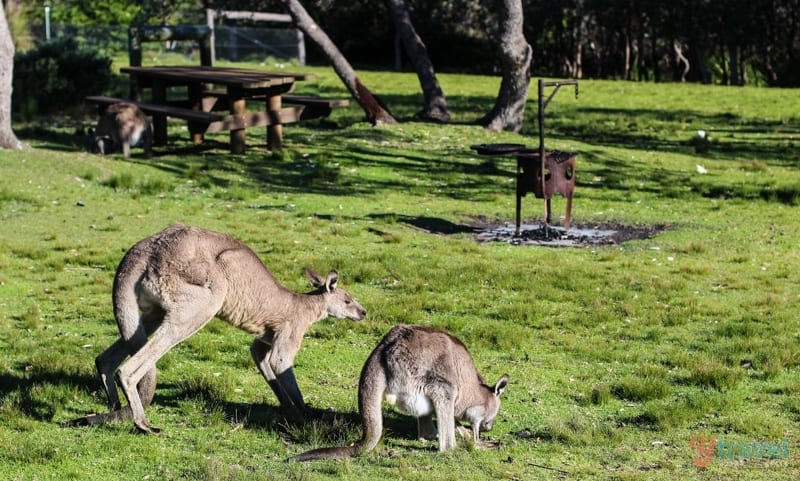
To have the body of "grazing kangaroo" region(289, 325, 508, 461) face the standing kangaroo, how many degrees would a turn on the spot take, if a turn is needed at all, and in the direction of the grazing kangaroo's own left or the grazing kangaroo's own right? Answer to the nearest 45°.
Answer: approximately 135° to the grazing kangaroo's own left

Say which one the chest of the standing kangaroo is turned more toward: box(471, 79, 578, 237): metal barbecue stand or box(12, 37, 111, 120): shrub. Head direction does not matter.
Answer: the metal barbecue stand

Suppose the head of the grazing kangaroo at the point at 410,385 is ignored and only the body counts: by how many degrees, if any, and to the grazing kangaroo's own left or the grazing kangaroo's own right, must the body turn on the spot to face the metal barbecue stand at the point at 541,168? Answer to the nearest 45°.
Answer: approximately 90° to the grazing kangaroo's own left

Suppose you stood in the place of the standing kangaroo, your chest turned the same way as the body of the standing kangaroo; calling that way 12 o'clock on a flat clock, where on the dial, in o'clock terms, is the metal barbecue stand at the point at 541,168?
The metal barbecue stand is roughly at 10 o'clock from the standing kangaroo.

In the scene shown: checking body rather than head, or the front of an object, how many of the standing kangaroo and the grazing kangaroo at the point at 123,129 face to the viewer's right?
1

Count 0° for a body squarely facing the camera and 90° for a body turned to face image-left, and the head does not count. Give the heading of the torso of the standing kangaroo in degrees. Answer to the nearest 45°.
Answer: approximately 270°

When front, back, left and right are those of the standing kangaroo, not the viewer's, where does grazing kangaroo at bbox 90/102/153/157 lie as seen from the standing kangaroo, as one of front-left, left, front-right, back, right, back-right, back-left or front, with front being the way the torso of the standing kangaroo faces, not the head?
left

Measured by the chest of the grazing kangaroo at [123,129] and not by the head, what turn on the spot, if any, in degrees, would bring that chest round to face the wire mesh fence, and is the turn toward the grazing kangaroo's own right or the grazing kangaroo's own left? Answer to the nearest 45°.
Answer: approximately 135° to the grazing kangaroo's own right

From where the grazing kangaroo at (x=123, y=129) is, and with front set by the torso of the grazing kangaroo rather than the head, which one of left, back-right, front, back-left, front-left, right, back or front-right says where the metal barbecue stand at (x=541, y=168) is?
left

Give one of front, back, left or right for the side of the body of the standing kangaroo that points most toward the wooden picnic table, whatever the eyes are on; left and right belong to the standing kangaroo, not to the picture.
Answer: left

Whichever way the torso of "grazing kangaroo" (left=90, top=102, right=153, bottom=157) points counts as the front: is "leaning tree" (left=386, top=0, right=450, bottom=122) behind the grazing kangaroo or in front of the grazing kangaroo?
behind

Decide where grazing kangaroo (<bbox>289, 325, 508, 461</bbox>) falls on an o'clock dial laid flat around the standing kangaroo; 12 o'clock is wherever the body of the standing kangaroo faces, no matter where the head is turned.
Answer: The grazing kangaroo is roughly at 1 o'clock from the standing kangaroo.

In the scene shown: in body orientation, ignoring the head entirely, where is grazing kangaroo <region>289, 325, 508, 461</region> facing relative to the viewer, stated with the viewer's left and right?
facing to the right of the viewer

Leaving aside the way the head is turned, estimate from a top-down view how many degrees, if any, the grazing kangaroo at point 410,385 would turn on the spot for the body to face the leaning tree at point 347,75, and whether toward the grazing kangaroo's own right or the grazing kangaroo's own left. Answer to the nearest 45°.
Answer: approximately 90° to the grazing kangaroo's own left

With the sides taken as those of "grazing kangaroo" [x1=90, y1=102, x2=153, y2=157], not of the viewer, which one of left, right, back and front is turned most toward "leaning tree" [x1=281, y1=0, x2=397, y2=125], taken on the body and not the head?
back

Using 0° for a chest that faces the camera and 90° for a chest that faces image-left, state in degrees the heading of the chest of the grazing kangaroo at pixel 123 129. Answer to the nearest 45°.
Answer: approximately 45°
